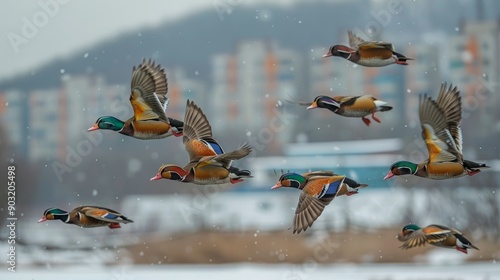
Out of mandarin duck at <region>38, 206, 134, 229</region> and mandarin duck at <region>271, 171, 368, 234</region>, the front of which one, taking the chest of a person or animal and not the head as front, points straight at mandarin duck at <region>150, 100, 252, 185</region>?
mandarin duck at <region>271, 171, 368, 234</region>

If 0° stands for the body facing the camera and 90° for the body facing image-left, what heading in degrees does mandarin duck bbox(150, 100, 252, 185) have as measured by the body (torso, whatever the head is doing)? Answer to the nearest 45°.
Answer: approximately 90°

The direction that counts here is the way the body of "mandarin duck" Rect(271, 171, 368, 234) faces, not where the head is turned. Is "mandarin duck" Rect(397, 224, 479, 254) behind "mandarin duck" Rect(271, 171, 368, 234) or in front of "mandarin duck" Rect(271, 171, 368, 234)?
behind

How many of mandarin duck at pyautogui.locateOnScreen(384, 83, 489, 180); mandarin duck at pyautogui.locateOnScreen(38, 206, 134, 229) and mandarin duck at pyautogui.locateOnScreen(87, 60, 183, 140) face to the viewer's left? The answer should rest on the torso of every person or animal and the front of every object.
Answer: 3

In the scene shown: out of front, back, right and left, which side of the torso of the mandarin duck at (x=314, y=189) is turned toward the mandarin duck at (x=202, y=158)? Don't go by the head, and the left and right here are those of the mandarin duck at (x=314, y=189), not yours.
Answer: front

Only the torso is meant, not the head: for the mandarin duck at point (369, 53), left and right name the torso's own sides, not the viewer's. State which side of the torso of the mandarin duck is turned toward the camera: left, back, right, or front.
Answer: left

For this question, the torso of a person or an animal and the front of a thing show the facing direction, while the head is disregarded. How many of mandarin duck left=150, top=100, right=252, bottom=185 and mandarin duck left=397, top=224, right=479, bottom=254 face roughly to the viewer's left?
2

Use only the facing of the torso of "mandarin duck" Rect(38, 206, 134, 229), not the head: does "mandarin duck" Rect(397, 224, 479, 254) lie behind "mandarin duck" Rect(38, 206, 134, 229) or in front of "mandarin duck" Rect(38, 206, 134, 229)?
behind

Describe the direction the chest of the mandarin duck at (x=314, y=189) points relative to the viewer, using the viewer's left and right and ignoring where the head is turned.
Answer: facing to the left of the viewer

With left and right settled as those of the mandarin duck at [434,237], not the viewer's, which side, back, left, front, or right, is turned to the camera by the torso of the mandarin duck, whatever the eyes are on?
left

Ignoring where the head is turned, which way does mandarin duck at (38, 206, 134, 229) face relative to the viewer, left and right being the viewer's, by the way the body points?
facing to the left of the viewer

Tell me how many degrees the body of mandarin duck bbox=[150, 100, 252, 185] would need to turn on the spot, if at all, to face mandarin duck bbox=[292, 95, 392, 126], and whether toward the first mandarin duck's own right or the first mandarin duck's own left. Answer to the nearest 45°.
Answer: approximately 180°
